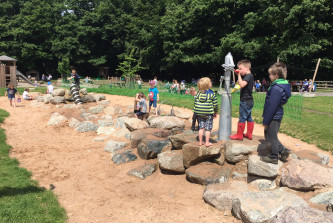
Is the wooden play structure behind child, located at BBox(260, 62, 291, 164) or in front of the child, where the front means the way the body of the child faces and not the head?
in front

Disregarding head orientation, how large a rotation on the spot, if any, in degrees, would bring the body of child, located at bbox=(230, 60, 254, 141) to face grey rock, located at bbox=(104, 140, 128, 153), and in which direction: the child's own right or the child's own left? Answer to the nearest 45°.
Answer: approximately 45° to the child's own right

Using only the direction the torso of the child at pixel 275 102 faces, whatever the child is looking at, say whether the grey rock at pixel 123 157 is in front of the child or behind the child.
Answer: in front

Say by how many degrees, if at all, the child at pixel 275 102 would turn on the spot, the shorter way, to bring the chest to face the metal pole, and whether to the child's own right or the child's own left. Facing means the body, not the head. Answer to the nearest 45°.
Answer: approximately 45° to the child's own right

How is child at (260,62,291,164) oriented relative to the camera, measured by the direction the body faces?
to the viewer's left

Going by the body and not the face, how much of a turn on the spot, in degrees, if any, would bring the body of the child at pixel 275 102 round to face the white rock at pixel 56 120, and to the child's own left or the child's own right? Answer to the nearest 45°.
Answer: approximately 45° to the child's own right

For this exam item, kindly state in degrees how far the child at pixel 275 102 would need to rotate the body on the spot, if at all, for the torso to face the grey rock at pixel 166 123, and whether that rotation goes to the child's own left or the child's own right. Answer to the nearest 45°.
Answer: approximately 45° to the child's own right

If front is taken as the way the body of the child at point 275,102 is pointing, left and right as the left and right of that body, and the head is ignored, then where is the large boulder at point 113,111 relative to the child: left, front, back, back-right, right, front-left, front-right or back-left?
front-right
